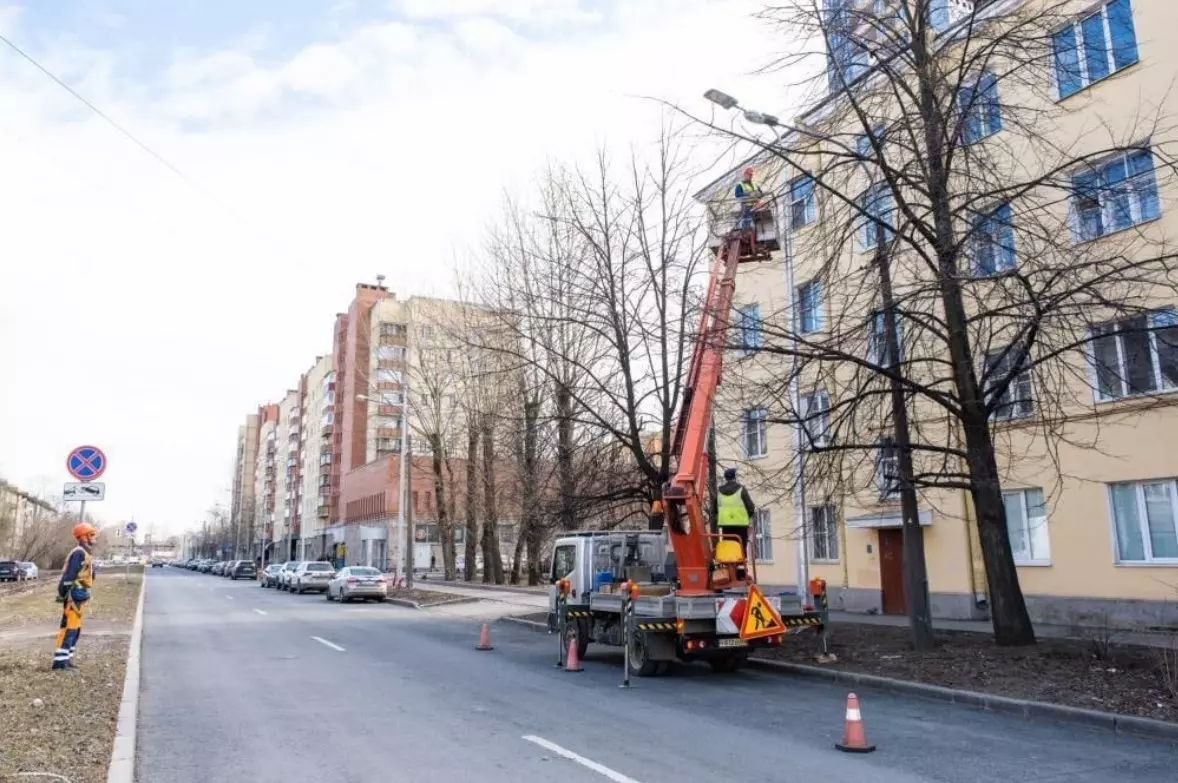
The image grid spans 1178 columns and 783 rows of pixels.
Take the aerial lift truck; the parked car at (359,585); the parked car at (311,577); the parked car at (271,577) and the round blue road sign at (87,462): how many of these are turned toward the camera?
1

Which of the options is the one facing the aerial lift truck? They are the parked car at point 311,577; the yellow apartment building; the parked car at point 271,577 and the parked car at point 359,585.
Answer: the yellow apartment building

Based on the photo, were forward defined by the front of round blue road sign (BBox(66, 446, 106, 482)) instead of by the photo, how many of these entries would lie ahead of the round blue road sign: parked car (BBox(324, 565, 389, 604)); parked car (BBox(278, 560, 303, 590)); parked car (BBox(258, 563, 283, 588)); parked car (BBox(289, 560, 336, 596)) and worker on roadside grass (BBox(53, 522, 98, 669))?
1

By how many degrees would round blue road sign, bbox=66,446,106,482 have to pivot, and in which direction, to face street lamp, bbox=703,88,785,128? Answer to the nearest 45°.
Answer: approximately 45° to its left

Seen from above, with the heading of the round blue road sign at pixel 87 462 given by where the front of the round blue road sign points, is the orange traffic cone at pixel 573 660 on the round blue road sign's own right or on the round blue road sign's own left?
on the round blue road sign's own left

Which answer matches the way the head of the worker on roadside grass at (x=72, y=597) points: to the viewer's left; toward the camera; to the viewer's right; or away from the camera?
to the viewer's right

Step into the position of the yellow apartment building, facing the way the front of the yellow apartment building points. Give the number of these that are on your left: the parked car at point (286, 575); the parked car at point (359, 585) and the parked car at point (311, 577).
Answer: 0

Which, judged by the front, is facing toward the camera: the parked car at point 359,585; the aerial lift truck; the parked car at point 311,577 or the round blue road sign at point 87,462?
the round blue road sign

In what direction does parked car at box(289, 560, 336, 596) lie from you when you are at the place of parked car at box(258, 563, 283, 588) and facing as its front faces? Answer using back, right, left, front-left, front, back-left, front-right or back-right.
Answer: back

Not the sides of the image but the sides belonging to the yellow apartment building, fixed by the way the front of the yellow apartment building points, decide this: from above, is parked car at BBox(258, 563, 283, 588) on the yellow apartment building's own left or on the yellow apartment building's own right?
on the yellow apartment building's own right

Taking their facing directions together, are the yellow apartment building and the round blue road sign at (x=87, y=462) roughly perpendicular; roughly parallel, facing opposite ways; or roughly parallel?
roughly perpendicular

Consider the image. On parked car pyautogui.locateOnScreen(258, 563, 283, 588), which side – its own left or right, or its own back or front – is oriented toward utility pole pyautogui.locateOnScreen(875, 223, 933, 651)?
back

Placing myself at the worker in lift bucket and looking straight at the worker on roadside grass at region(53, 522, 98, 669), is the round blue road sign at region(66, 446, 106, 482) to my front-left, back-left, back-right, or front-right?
front-right

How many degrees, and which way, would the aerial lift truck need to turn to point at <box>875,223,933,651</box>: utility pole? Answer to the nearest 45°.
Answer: approximately 135° to its right

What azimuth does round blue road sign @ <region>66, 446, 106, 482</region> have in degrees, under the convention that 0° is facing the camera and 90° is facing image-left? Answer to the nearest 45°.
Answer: approximately 0°
